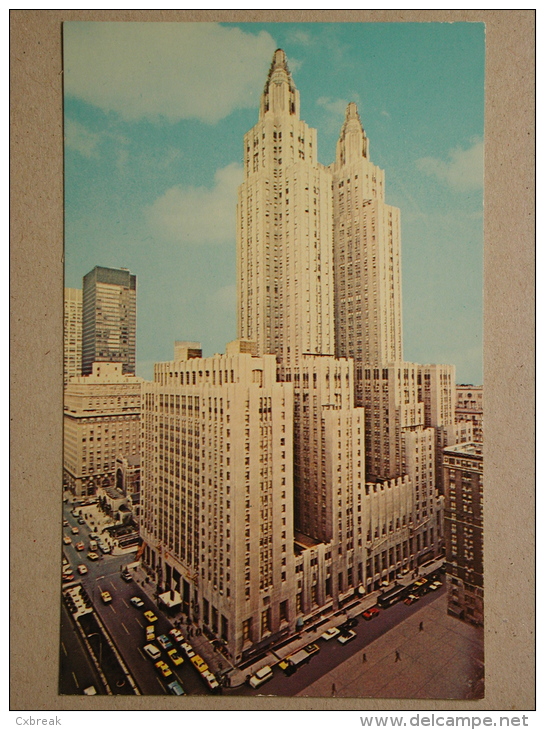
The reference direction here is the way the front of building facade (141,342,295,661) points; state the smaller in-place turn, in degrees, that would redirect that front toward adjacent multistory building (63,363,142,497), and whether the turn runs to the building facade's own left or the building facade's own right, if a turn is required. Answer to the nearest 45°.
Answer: approximately 45° to the building facade's own right

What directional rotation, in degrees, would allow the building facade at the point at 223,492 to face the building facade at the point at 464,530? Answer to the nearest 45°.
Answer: approximately 135° to its left

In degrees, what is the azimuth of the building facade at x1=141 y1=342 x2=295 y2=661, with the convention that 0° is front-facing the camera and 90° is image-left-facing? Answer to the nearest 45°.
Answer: approximately 45°
